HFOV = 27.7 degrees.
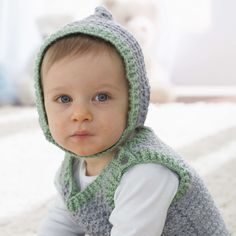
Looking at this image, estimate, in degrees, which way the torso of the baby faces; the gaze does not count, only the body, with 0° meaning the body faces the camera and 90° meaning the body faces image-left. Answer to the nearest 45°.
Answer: approximately 45°
